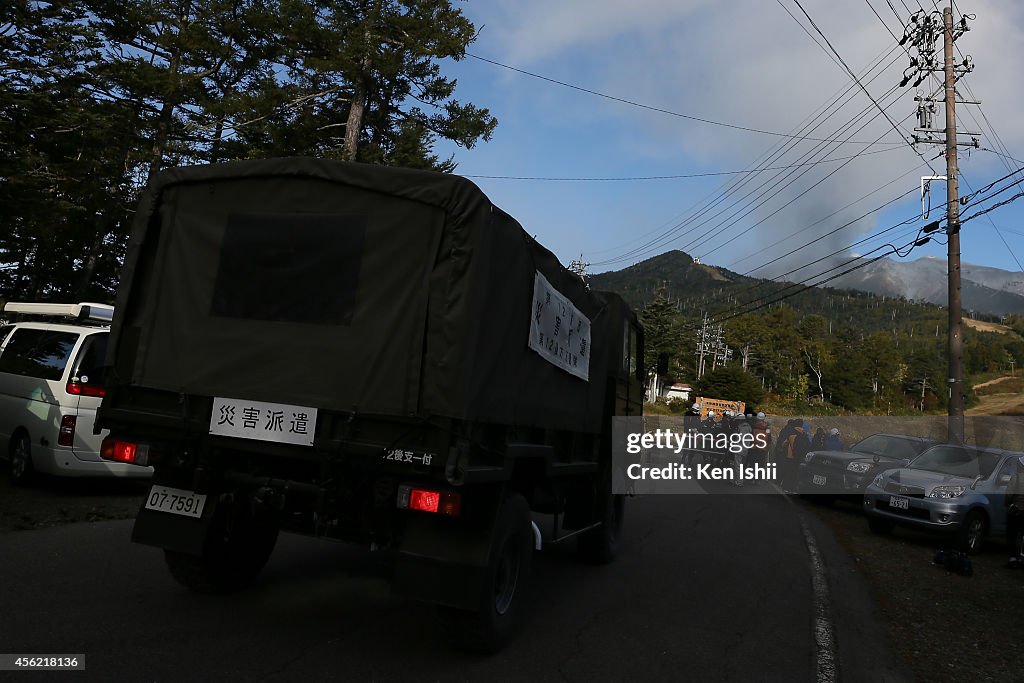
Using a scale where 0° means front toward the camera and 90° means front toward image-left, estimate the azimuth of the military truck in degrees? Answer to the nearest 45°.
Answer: approximately 225°

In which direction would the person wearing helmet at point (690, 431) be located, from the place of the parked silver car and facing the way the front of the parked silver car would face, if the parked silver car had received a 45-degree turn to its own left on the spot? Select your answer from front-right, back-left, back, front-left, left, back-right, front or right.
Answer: back-right

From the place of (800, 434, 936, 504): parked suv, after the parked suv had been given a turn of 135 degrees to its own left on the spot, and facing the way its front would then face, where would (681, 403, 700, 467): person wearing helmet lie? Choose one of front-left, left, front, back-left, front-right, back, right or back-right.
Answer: back-left

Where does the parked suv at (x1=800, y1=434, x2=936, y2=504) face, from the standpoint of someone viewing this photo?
facing the viewer and to the left of the viewer

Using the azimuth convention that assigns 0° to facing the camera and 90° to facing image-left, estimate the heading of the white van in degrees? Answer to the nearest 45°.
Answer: approximately 135°

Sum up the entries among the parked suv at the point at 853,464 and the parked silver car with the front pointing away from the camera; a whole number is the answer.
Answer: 0

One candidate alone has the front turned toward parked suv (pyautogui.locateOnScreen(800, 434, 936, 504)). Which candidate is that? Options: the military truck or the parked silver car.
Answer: the military truck

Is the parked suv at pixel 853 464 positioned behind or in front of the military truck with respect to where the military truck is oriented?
in front

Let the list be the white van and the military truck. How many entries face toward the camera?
0

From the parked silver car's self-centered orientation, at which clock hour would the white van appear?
The white van is roughly at 12 o'clock from the parked silver car.

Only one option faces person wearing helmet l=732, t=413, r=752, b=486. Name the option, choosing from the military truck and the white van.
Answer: the military truck

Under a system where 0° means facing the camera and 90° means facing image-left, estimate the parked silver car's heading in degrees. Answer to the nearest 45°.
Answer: approximately 45°

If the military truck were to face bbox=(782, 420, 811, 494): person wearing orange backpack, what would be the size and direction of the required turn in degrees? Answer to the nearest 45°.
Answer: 0° — it already faces them

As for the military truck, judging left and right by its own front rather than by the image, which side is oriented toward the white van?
left
